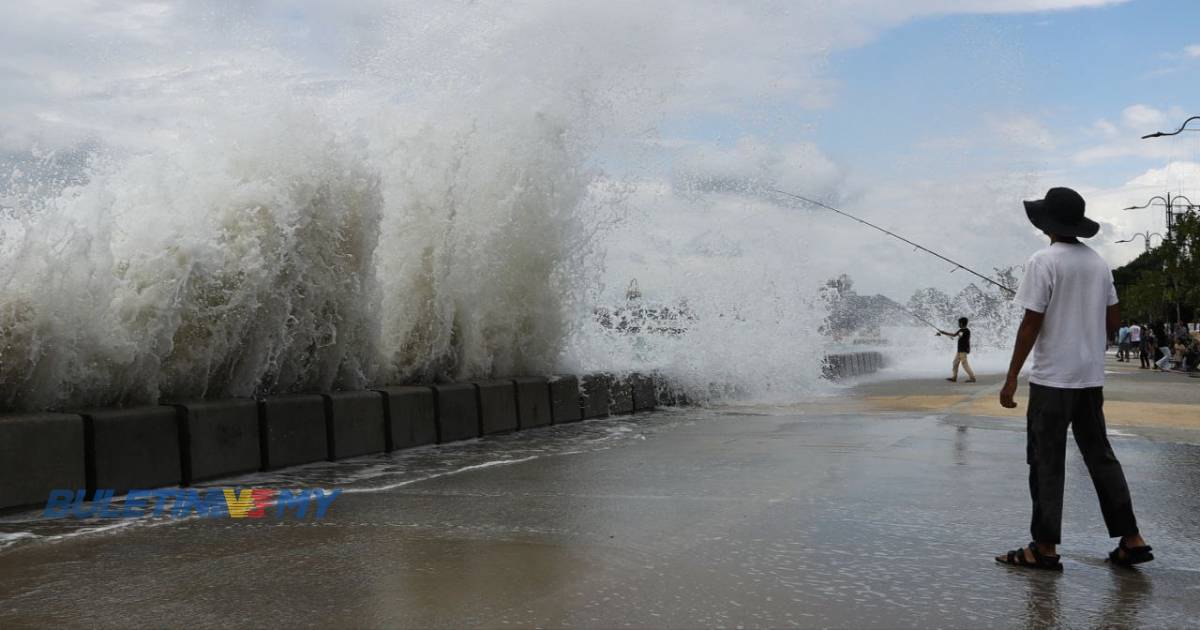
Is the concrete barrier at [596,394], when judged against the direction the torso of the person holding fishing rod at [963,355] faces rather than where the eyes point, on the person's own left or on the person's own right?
on the person's own left

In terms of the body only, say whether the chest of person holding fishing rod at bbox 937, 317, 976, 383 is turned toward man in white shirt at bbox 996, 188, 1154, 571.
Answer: no

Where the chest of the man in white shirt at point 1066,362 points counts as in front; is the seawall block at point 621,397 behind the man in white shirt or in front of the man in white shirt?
in front

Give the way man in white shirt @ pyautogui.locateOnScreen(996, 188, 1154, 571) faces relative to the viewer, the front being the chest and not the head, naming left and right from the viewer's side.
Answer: facing away from the viewer and to the left of the viewer

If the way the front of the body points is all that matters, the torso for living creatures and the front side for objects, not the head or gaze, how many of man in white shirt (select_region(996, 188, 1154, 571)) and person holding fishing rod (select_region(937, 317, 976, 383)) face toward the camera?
0

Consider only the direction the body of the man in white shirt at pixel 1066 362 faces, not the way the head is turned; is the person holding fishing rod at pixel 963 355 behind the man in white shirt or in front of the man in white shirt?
in front

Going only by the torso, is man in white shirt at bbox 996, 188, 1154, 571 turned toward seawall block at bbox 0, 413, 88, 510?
no

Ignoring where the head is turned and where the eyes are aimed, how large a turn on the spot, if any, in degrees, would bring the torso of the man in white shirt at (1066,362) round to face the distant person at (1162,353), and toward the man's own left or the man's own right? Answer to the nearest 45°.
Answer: approximately 45° to the man's own right

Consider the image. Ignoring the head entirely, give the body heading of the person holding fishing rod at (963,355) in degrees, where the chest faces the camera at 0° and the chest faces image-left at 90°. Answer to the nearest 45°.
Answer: approximately 90°

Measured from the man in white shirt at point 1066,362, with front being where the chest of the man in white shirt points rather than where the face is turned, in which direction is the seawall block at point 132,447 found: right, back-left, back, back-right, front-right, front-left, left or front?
front-left

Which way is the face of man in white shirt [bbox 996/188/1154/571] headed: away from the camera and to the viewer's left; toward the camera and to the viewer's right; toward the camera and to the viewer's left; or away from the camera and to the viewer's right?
away from the camera and to the viewer's left

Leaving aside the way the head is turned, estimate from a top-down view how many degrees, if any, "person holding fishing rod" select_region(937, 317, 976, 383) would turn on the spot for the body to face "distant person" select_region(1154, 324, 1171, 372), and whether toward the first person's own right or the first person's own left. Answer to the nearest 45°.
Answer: approximately 135° to the first person's own right

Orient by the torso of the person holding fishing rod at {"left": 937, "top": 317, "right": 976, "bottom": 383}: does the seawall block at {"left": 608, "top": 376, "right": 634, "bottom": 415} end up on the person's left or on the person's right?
on the person's left
